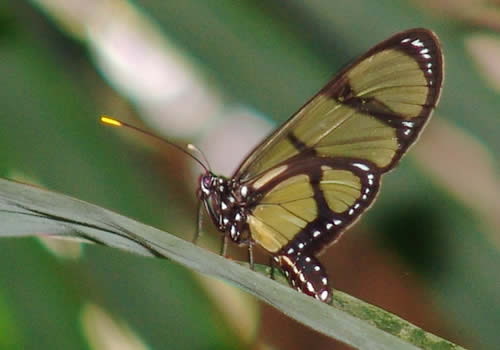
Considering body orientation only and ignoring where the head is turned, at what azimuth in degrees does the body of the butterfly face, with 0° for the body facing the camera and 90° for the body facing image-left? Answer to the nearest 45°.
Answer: approximately 90°
